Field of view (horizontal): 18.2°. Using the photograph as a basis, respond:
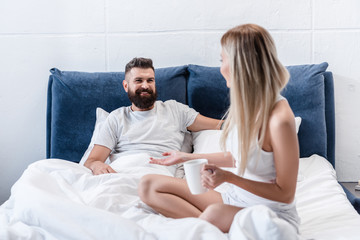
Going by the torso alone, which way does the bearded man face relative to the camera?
toward the camera

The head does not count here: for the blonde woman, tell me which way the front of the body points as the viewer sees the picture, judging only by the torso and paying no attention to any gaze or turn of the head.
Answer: to the viewer's left

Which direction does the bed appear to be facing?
toward the camera

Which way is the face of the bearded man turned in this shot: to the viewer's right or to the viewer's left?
to the viewer's right

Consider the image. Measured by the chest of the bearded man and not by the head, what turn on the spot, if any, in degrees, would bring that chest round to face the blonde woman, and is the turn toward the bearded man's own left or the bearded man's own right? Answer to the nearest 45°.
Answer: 0° — they already face them

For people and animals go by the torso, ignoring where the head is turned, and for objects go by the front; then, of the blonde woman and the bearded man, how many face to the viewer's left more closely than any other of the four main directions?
1
